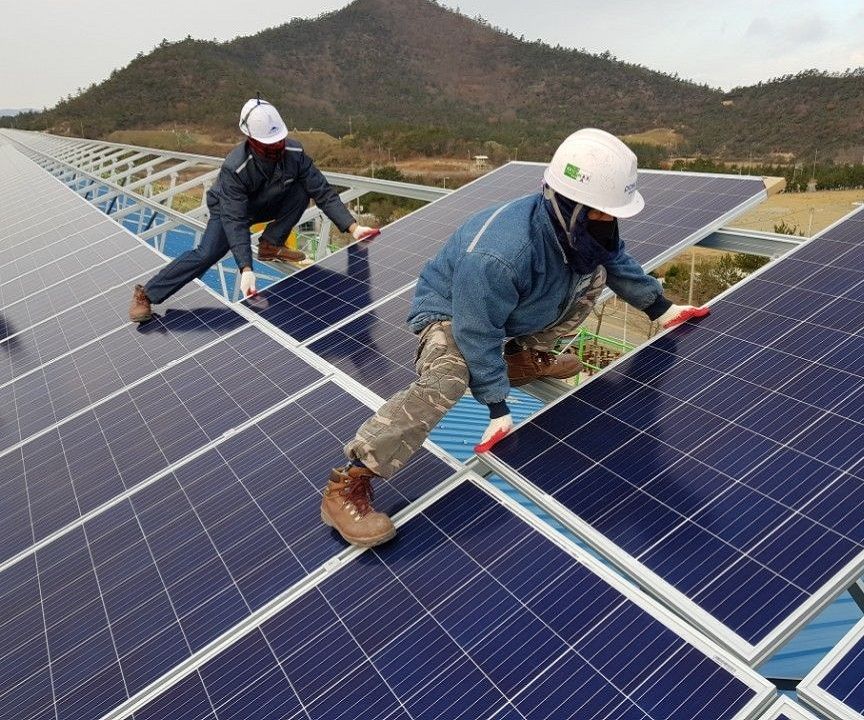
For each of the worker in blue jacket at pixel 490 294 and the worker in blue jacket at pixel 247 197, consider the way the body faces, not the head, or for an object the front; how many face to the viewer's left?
0

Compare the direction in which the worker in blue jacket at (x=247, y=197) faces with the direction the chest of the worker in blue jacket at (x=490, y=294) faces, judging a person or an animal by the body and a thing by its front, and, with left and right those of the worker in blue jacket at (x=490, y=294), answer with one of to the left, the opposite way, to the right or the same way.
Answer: the same way

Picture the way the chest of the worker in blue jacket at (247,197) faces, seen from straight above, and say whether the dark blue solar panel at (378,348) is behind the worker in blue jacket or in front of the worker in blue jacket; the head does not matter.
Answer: in front

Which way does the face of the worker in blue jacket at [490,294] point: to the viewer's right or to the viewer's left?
to the viewer's right

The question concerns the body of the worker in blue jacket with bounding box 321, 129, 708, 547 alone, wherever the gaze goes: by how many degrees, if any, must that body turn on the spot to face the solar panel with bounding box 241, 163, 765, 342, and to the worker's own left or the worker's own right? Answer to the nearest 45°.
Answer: approximately 135° to the worker's own left

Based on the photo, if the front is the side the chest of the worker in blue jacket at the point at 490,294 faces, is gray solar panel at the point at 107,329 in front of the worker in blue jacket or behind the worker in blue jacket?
behind

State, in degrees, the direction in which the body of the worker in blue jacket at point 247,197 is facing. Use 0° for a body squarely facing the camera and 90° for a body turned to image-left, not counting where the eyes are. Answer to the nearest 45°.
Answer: approximately 315°

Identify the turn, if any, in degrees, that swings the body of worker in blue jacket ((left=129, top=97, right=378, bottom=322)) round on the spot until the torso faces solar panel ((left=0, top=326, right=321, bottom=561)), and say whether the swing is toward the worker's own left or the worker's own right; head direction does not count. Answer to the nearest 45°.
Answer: approximately 90° to the worker's own right

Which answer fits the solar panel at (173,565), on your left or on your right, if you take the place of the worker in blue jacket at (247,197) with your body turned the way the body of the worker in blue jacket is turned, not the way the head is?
on your right

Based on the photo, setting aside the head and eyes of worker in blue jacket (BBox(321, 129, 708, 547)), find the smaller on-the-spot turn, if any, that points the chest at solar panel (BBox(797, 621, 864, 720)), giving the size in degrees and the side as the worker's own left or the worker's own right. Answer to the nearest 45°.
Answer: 0° — they already face it

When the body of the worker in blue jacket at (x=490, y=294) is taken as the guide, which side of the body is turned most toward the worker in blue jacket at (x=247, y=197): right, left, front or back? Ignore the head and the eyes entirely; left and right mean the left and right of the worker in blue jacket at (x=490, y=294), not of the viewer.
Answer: back

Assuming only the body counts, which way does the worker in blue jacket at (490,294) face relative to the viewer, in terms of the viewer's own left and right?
facing the viewer and to the right of the viewer
